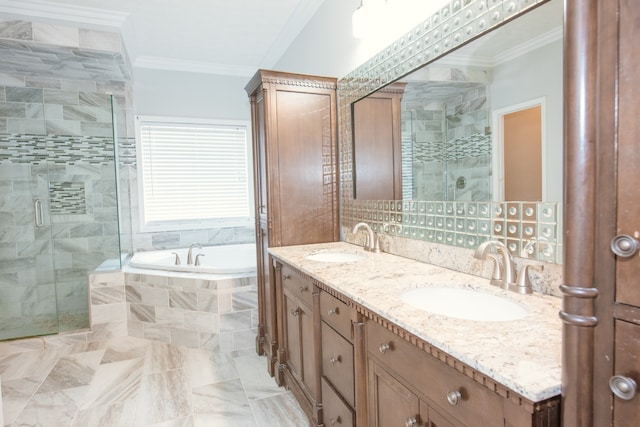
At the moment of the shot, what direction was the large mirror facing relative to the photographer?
facing the viewer and to the left of the viewer

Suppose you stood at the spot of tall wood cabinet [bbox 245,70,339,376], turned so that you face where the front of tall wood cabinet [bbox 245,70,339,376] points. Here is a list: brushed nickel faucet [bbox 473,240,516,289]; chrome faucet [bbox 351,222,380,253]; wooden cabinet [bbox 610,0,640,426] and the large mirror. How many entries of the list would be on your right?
0

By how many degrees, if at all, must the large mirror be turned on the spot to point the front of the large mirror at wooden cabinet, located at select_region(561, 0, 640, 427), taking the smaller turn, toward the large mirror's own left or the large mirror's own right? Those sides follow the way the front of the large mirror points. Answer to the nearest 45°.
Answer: approximately 45° to the large mirror's own left

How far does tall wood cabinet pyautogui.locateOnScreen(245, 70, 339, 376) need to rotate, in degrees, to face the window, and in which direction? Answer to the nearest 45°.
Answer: approximately 45° to its right

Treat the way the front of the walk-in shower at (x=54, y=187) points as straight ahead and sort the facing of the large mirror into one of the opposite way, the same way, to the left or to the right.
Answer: to the right

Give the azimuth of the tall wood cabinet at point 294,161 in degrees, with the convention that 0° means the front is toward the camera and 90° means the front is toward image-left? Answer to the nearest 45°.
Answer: approximately 90°

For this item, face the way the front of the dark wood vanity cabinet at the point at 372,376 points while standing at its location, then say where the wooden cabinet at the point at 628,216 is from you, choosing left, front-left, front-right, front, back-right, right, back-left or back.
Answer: left

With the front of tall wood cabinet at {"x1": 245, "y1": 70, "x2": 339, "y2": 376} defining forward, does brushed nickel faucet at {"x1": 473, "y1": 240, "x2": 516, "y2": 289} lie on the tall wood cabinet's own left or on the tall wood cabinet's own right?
on the tall wood cabinet's own left

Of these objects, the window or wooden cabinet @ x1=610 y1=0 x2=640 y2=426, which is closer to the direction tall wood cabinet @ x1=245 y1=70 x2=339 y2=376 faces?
the window

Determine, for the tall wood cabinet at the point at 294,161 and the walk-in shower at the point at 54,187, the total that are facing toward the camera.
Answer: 1

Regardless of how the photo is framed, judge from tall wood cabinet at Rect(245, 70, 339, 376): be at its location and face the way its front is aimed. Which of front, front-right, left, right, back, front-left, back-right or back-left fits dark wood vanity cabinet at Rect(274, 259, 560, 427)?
left

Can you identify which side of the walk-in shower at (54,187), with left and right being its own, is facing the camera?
front

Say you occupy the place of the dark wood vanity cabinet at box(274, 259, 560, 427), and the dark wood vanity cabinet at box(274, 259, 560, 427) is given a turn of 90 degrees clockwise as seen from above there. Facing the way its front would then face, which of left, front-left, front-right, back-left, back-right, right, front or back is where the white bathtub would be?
front

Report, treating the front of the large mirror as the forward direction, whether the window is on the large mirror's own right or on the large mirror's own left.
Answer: on the large mirror's own right

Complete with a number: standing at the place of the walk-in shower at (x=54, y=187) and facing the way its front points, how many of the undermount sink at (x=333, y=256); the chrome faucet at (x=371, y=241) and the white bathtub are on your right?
0

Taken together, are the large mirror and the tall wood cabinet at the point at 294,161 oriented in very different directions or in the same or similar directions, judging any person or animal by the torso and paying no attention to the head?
same or similar directions
